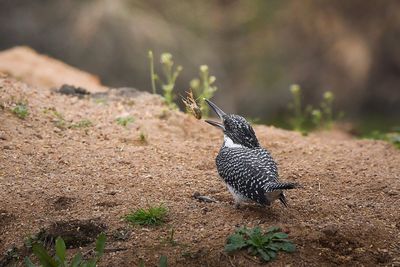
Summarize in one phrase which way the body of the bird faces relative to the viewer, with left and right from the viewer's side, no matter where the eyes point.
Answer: facing away from the viewer and to the left of the viewer

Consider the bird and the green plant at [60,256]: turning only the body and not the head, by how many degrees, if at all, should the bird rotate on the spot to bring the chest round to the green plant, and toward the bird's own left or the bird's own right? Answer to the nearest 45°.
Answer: approximately 90° to the bird's own left
